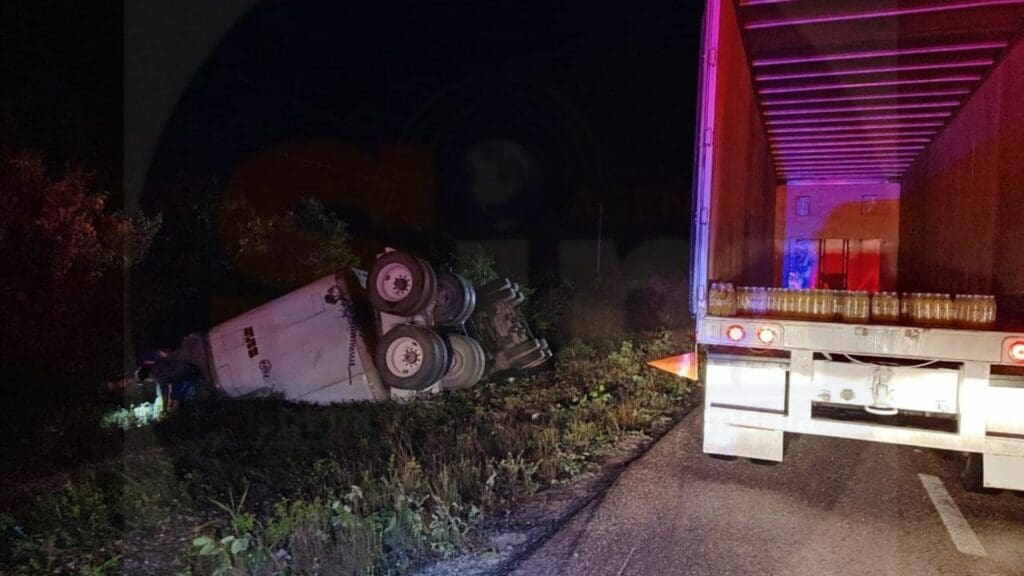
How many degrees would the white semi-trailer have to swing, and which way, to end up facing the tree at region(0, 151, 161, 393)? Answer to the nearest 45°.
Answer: approximately 90° to its left

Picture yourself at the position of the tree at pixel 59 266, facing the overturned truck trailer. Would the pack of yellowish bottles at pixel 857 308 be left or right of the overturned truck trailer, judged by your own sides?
right

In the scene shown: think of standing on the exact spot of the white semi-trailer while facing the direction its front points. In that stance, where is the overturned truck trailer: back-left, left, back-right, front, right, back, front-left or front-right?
left

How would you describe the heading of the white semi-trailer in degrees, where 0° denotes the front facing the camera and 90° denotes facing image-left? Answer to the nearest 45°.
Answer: approximately 180°
